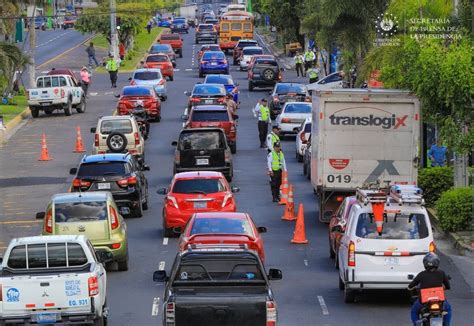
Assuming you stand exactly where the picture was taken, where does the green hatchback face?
facing away from the viewer

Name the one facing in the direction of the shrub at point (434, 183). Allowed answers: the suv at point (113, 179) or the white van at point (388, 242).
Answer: the white van

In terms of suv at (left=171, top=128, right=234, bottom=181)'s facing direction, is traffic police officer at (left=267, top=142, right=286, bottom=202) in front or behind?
behind

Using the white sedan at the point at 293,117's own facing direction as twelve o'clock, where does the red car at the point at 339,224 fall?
The red car is roughly at 6 o'clock from the white sedan.

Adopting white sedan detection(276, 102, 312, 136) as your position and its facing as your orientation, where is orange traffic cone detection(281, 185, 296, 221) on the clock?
The orange traffic cone is roughly at 6 o'clock from the white sedan.

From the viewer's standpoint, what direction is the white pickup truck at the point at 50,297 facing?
away from the camera

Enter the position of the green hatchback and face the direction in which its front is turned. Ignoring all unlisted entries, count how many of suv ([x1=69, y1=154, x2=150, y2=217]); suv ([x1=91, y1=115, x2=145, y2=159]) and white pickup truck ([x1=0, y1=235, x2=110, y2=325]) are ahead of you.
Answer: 2

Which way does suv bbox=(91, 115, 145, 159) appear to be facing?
away from the camera

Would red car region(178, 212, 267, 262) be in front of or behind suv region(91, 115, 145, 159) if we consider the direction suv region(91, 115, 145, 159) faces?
behind

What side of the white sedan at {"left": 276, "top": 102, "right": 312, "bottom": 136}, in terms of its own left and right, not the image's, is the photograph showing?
back

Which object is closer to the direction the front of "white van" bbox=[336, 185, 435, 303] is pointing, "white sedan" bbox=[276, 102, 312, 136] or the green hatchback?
the white sedan

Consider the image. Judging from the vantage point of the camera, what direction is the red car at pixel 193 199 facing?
facing away from the viewer

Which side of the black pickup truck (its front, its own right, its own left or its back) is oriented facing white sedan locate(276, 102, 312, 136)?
front

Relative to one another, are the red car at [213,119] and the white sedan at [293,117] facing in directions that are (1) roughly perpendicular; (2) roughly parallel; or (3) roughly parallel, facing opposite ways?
roughly parallel

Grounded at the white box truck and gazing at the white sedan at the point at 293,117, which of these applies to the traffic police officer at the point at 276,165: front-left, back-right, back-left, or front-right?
front-left

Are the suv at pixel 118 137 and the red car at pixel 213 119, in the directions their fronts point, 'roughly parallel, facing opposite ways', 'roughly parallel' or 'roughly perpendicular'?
roughly parallel

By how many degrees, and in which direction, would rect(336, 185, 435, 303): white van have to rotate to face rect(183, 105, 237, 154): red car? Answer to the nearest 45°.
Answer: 0° — it already faces it

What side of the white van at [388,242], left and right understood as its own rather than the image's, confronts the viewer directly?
back

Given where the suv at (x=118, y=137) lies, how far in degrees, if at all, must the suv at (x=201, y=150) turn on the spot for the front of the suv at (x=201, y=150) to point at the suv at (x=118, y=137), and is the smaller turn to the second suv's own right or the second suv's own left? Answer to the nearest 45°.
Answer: approximately 45° to the second suv's own left

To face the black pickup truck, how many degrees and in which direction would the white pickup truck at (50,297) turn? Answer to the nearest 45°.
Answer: approximately 135° to its right

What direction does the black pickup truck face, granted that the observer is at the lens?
facing away from the viewer

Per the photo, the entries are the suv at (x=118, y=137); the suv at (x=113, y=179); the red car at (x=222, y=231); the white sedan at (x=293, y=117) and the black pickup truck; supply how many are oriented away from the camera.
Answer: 5

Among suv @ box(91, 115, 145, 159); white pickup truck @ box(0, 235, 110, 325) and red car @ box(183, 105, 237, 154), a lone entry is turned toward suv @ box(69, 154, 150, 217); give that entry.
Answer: the white pickup truck

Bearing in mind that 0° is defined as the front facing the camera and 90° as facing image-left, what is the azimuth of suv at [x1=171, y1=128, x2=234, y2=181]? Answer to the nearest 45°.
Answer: approximately 180°
